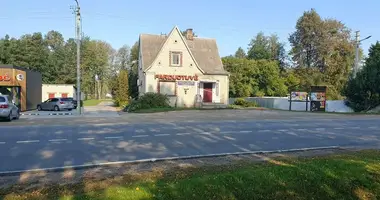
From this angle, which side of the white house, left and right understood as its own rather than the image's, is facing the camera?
front

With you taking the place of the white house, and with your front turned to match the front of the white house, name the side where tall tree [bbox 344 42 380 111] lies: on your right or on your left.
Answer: on your left

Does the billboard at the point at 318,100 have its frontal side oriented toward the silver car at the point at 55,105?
no

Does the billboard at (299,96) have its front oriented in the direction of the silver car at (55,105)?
no

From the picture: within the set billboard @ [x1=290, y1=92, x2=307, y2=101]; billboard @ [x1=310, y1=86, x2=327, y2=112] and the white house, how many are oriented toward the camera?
3

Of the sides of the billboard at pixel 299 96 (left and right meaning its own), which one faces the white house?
right

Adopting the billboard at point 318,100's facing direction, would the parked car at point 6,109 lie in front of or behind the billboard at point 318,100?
in front

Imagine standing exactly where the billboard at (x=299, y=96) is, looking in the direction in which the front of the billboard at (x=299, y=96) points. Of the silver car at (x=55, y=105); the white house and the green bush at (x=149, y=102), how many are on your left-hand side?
0

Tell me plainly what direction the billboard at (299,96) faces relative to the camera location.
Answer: facing the viewer

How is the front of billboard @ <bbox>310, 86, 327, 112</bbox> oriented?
toward the camera

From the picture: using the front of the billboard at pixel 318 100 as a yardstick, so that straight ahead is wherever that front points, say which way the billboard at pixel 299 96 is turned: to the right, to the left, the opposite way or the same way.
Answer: the same way

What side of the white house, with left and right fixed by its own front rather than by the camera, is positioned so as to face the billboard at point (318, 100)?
left

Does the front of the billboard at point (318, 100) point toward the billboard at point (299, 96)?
no
